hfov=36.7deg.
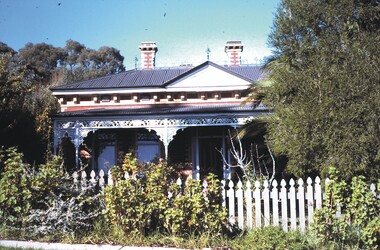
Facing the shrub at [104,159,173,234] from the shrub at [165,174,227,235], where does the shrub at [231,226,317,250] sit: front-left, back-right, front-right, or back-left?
back-left

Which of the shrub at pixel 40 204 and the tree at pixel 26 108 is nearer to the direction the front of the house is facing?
the shrub

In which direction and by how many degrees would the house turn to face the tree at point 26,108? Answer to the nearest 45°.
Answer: approximately 45° to its right

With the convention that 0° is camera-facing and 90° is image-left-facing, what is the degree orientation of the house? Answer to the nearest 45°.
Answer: approximately 0°

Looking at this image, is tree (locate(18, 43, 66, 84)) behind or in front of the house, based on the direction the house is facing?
behind

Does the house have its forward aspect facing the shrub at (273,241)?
yes

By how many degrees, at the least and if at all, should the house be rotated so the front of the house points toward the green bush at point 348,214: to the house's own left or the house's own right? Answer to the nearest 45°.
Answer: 0° — it already faces it

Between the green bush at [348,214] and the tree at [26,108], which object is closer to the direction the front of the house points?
the green bush

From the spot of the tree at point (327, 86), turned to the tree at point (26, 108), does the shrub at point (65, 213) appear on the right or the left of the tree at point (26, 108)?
left

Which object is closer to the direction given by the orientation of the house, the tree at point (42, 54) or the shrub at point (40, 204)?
the shrub

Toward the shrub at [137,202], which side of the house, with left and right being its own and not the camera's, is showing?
front

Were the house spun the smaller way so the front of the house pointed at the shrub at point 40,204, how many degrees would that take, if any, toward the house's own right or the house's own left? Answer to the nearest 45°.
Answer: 0° — it already faces it

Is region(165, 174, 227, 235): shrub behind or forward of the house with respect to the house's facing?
forward
